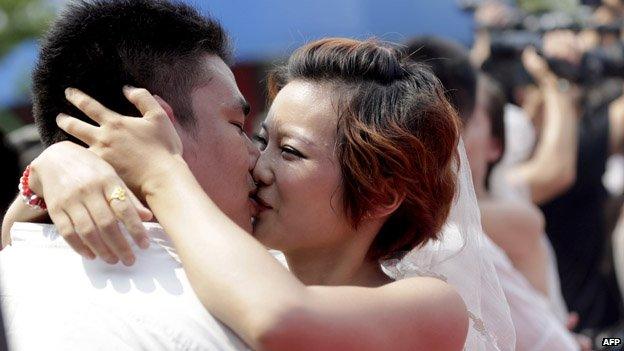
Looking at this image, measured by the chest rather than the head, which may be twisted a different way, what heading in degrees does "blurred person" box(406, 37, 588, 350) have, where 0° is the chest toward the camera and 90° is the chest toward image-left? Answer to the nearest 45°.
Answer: approximately 45°

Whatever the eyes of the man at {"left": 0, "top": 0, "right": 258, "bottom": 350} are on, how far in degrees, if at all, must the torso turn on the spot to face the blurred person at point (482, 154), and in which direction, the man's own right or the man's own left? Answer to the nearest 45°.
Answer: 0° — they already face them

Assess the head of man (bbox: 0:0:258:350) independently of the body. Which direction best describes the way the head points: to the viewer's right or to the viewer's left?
to the viewer's right

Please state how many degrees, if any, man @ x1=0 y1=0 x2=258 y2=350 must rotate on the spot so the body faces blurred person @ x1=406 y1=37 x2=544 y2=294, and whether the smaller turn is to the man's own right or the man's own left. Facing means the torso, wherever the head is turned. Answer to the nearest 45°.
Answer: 0° — they already face them

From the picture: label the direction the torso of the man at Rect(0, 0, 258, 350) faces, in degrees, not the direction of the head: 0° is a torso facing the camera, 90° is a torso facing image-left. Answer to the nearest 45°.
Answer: approximately 225°

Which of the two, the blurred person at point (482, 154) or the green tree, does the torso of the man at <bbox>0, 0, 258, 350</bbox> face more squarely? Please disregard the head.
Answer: the blurred person

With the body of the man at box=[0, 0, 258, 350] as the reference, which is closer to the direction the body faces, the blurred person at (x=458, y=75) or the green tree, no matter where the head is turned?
the blurred person
